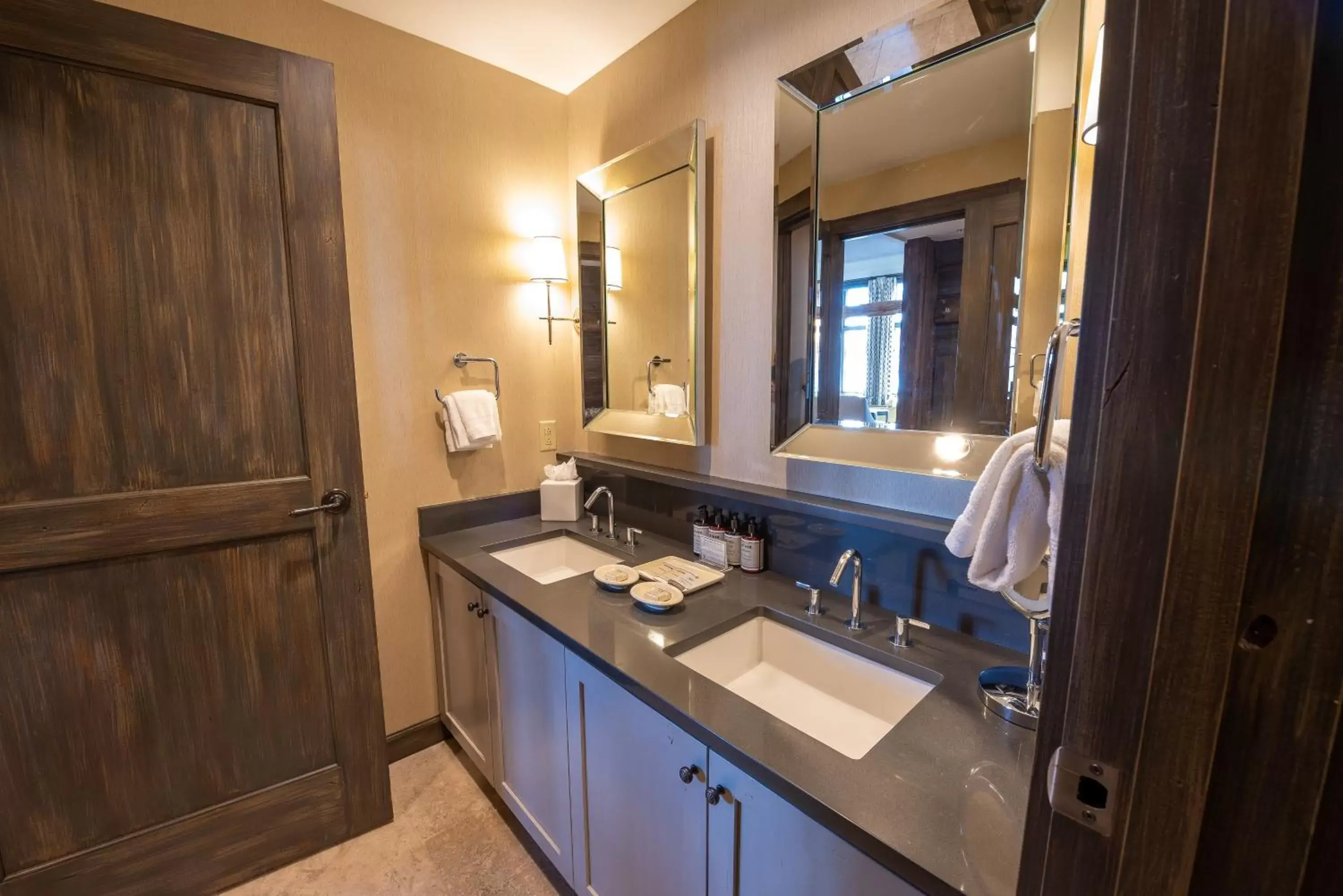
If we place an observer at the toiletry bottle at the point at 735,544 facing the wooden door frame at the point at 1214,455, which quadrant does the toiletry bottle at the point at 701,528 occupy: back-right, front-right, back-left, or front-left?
back-right

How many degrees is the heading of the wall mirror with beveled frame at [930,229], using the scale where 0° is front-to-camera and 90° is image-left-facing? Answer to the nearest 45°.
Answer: approximately 45°

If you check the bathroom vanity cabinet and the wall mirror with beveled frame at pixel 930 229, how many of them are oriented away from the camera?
0

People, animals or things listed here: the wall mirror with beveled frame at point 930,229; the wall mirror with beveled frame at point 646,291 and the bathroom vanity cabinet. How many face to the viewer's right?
0

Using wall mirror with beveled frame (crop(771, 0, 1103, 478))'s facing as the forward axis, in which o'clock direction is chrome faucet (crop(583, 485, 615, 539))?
The chrome faucet is roughly at 2 o'clock from the wall mirror with beveled frame.

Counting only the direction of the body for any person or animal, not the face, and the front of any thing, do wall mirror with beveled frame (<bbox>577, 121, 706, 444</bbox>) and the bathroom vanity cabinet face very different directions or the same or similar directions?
same or similar directions

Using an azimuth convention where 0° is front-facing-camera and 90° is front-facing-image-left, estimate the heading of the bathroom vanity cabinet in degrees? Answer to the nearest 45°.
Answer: approximately 45°
